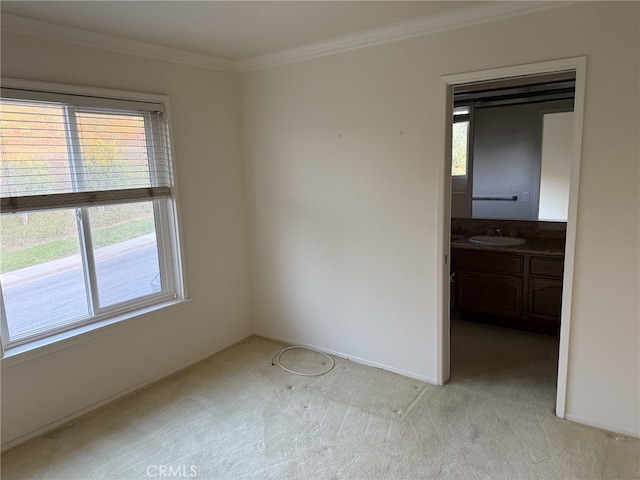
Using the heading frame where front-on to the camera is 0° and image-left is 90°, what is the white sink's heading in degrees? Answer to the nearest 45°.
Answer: approximately 0°

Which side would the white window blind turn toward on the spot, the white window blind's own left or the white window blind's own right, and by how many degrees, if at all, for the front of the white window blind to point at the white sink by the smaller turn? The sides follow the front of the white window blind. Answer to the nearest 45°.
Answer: approximately 45° to the white window blind's own left

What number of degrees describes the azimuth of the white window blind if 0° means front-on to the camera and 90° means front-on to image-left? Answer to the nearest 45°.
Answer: approximately 315°

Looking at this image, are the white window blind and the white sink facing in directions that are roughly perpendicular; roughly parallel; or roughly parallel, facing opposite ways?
roughly perpendicular

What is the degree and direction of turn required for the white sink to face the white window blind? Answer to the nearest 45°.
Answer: approximately 45° to its right

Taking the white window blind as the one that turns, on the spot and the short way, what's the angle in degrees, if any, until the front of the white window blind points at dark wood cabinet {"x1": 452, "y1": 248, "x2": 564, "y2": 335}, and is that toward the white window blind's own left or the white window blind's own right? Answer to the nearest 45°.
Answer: approximately 45° to the white window blind's own left
